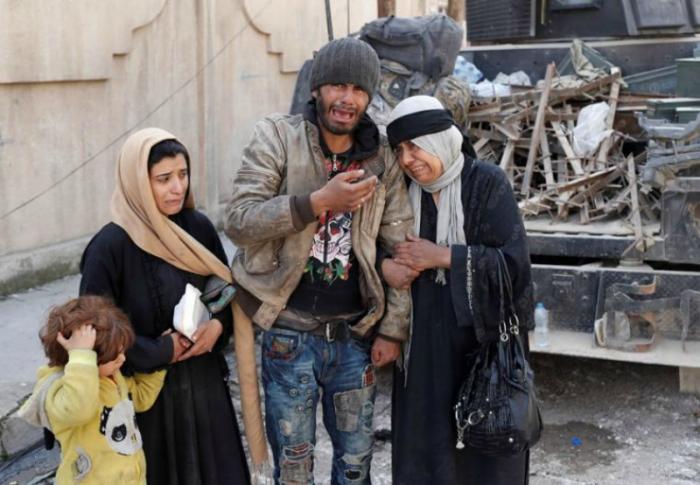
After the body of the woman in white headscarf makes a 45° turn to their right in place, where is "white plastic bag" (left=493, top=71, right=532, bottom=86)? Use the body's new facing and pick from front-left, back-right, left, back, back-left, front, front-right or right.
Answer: right

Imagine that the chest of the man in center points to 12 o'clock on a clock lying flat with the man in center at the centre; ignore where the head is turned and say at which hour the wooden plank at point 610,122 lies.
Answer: The wooden plank is roughly at 7 o'clock from the man in center.

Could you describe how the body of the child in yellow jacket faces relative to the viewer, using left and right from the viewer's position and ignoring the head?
facing the viewer and to the right of the viewer

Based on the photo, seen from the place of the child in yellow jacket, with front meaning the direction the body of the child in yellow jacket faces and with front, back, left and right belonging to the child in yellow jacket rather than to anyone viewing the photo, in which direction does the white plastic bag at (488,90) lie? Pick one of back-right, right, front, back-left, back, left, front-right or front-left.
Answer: left

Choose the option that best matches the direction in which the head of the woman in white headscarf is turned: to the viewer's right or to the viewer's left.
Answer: to the viewer's left

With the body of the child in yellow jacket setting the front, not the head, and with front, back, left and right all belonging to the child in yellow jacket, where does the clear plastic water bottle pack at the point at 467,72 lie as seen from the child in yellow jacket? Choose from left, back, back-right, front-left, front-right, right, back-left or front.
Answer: left

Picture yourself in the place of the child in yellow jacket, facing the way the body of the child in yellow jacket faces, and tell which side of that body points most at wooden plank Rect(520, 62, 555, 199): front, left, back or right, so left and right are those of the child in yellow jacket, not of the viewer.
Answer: left

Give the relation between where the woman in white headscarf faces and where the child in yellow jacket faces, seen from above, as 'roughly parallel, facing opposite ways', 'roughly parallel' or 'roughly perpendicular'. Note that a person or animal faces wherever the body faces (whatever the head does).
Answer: roughly perpendicular

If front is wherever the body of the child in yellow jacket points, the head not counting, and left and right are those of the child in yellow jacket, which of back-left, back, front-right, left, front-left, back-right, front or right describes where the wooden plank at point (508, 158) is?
left

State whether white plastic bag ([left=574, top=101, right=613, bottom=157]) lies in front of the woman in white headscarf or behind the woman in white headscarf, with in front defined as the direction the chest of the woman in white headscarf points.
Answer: behind

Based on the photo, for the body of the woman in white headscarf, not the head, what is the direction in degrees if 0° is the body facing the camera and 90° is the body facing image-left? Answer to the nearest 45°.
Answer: approximately 45°

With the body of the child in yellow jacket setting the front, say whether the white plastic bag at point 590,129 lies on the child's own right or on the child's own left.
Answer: on the child's own left

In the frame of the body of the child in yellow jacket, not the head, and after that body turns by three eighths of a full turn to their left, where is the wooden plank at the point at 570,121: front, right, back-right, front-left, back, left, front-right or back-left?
front-right

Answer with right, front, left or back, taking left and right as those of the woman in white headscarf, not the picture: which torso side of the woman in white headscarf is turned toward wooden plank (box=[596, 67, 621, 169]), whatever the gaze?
back

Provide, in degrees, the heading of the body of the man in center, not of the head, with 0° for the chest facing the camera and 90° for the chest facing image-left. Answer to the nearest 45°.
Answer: approximately 0°

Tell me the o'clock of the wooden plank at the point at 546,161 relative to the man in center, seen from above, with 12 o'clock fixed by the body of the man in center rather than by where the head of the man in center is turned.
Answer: The wooden plank is roughly at 7 o'clock from the man in center.
